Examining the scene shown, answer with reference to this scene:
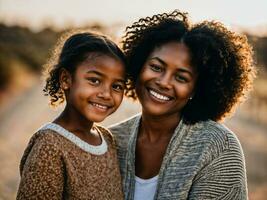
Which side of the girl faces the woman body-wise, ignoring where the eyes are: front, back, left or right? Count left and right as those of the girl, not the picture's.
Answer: left

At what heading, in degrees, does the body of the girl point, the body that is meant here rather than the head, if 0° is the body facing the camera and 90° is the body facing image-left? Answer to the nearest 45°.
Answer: approximately 315°

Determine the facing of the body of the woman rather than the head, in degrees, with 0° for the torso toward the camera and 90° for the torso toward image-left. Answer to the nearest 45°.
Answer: approximately 45°
